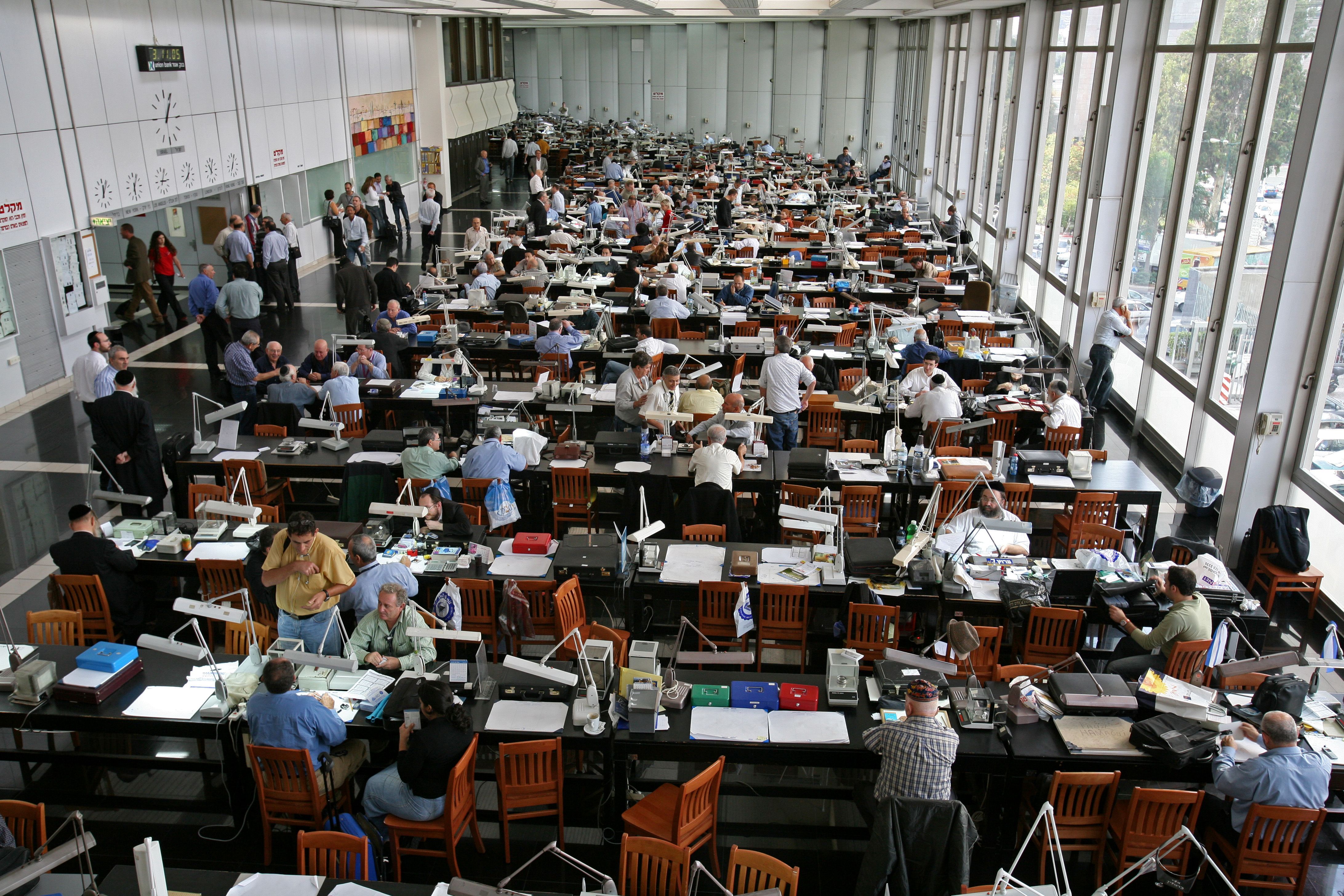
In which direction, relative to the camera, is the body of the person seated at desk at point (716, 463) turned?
away from the camera

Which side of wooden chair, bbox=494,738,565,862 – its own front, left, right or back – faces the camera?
back

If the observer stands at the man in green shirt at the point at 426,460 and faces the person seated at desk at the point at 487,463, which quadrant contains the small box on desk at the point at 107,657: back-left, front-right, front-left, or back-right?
back-right

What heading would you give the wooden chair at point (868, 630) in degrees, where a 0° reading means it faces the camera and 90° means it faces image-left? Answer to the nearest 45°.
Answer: approximately 180°

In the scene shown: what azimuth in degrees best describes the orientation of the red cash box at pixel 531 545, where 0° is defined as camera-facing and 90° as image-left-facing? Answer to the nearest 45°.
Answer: approximately 0°

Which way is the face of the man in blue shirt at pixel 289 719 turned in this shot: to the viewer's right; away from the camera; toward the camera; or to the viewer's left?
away from the camera

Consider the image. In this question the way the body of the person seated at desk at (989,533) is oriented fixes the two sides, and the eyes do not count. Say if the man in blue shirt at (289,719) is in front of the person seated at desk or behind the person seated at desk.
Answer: in front

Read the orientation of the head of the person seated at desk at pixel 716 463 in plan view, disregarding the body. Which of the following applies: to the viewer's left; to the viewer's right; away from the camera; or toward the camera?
away from the camera
